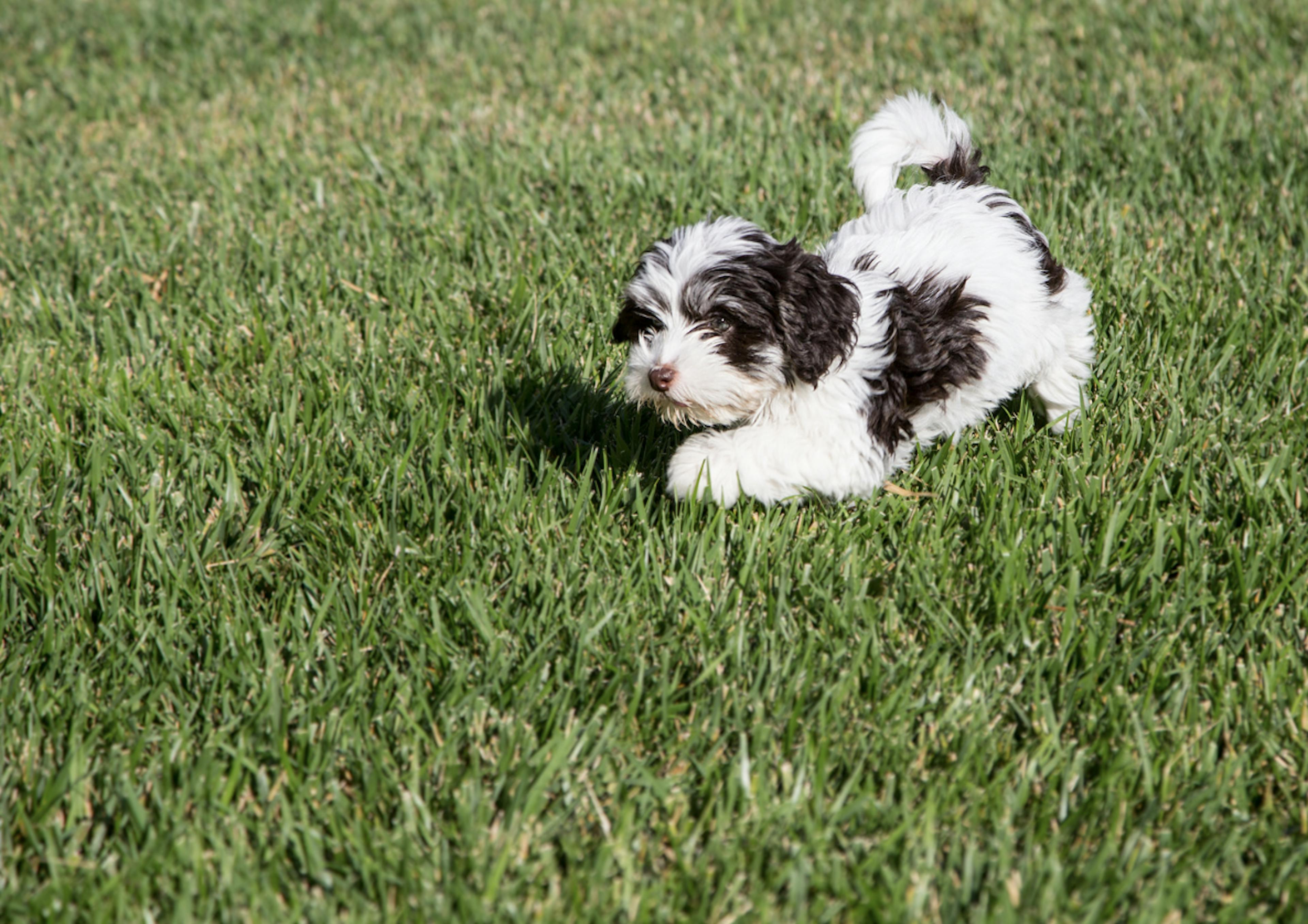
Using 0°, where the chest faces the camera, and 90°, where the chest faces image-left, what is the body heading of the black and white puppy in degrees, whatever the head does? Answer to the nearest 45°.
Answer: approximately 45°
